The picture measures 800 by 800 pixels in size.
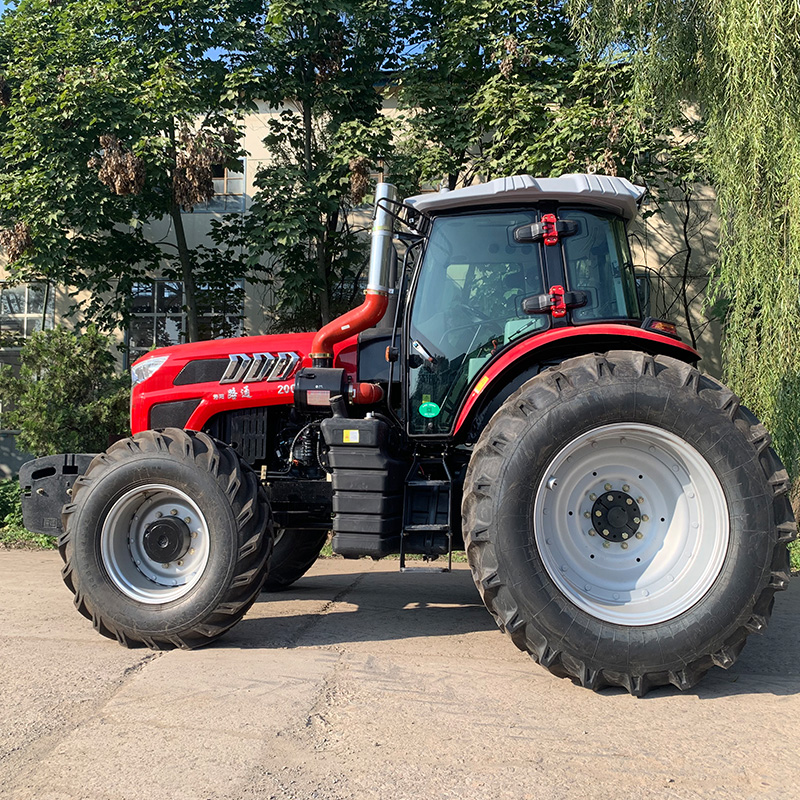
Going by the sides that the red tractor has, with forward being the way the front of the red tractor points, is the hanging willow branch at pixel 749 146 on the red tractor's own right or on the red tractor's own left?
on the red tractor's own right

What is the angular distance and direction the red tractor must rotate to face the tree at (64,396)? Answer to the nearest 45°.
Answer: approximately 45° to its right

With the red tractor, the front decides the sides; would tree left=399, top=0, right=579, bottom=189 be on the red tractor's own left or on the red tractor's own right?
on the red tractor's own right

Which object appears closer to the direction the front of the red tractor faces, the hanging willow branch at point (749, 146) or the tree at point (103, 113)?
the tree

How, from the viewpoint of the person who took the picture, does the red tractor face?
facing to the left of the viewer

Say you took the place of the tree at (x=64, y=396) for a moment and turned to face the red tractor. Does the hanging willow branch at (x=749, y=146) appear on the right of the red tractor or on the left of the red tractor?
left

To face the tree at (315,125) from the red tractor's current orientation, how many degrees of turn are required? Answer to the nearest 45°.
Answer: approximately 90° to its right
